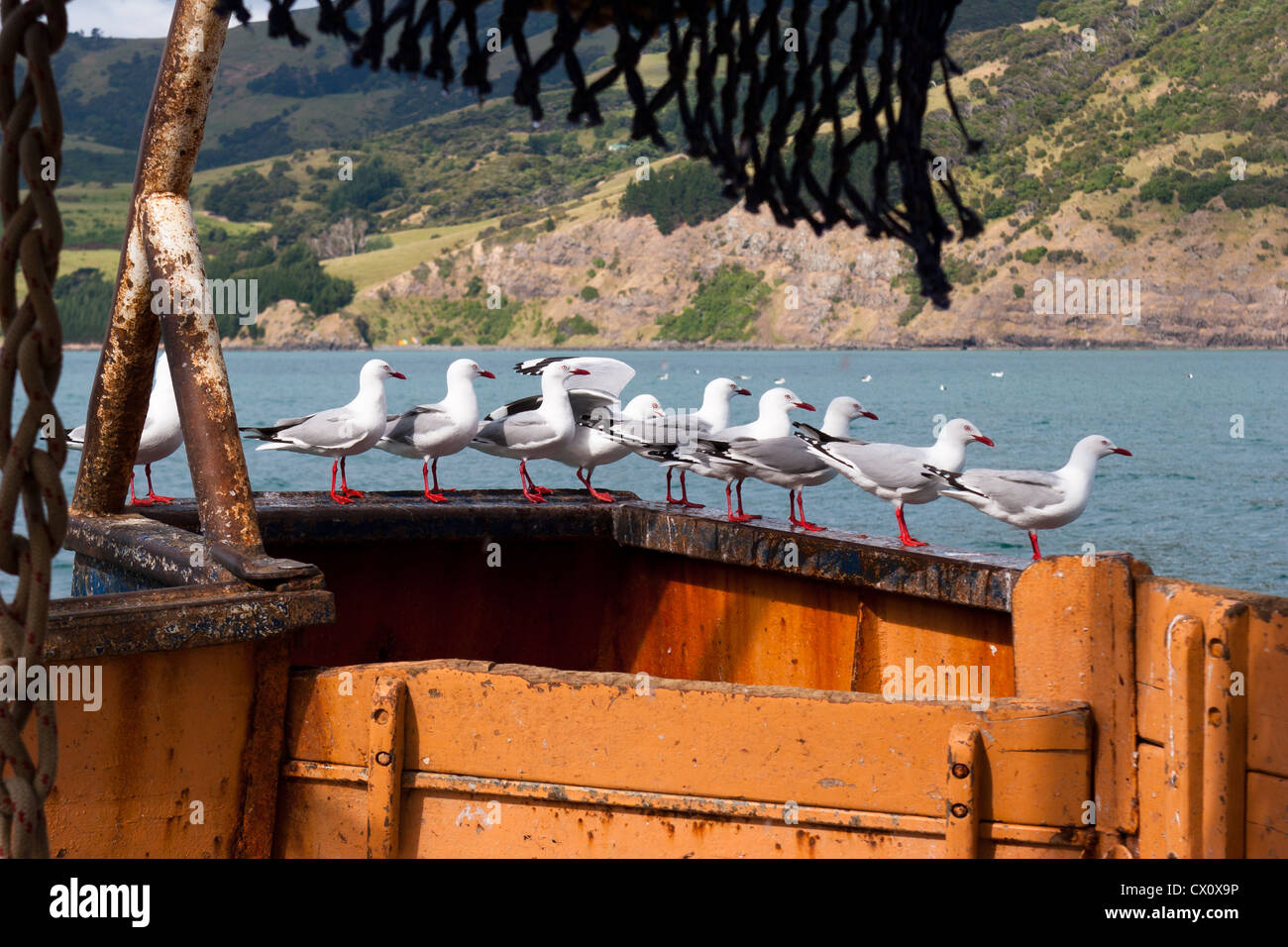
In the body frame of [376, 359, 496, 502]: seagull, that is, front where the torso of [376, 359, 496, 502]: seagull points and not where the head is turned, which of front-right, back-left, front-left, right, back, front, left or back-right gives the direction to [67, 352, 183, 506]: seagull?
back

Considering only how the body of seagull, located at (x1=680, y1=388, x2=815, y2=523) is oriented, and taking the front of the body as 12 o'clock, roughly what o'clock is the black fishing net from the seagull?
The black fishing net is roughly at 3 o'clock from the seagull.

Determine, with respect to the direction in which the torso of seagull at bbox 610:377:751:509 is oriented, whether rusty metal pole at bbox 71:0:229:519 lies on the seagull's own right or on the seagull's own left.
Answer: on the seagull's own right

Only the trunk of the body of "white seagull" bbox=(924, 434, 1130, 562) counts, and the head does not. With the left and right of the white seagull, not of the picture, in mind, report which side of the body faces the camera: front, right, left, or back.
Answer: right

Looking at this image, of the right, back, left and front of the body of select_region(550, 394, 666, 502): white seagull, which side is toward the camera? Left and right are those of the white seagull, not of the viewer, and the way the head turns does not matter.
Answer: right

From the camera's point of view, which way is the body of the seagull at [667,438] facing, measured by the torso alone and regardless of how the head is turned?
to the viewer's right

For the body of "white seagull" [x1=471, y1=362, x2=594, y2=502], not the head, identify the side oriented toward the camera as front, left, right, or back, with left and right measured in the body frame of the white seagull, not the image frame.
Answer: right

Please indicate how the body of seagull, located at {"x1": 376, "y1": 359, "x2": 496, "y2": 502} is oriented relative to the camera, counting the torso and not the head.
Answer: to the viewer's right

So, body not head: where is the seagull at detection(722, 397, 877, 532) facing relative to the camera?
to the viewer's right

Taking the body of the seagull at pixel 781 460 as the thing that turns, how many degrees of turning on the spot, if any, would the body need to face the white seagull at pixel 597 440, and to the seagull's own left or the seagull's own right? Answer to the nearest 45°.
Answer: approximately 135° to the seagull's own left

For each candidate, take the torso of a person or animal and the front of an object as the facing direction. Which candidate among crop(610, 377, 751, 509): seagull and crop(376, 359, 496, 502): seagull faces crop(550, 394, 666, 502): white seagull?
crop(376, 359, 496, 502): seagull

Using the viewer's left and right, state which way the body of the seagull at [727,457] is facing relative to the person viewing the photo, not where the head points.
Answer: facing to the right of the viewer
